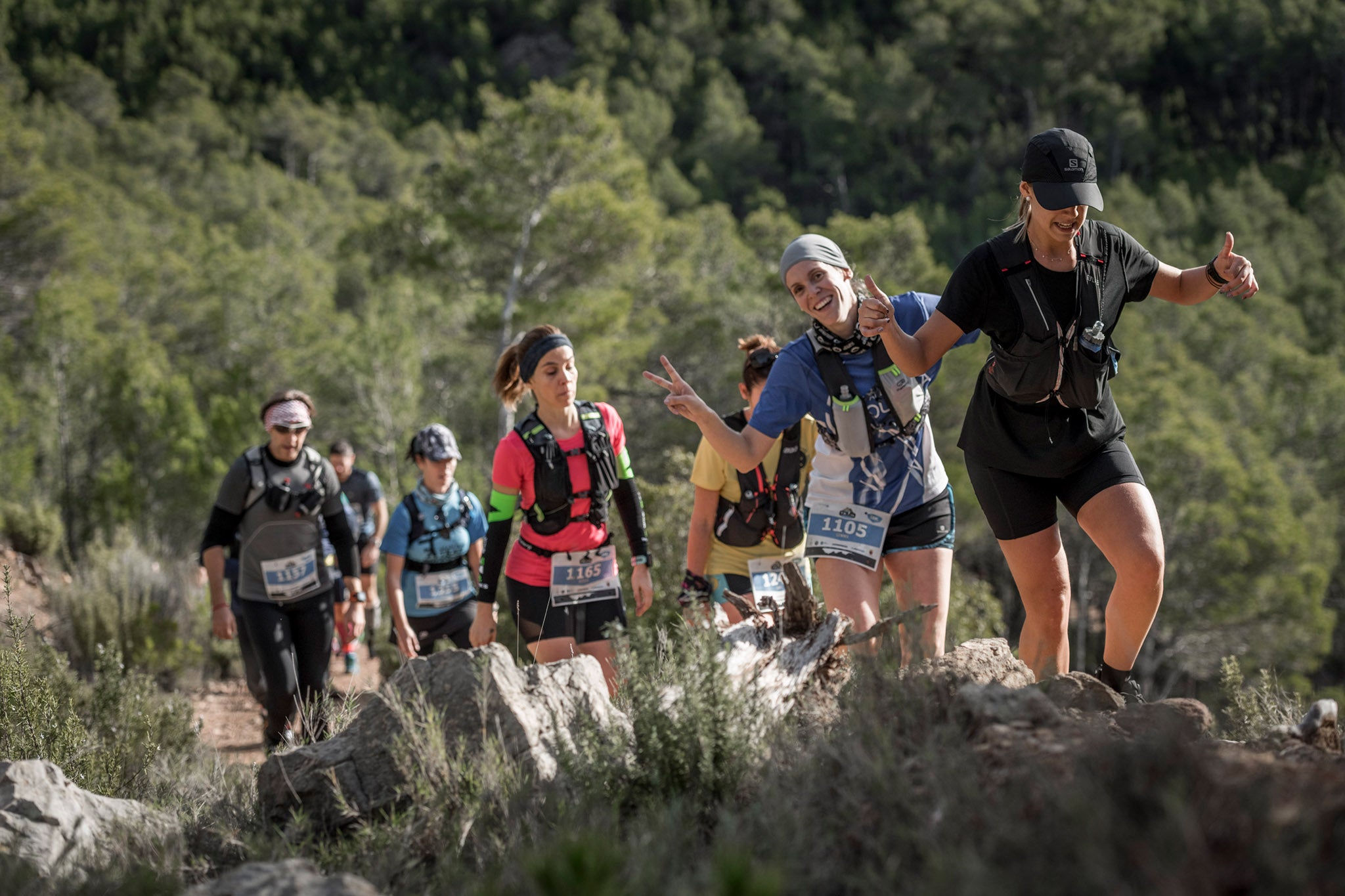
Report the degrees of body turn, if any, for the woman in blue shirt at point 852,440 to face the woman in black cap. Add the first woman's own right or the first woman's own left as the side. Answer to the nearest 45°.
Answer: approximately 45° to the first woman's own left

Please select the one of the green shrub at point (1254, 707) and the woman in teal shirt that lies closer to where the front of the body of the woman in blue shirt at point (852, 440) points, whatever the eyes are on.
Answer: the green shrub

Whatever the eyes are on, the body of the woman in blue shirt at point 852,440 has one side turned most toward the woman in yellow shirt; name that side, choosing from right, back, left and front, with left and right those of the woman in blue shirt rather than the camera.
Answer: back

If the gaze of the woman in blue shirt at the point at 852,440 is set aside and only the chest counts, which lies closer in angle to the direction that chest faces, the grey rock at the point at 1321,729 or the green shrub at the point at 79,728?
the grey rock

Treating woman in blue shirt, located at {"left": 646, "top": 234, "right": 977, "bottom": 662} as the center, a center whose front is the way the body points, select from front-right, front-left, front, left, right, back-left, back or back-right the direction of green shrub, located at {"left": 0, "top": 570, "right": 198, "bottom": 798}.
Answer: right

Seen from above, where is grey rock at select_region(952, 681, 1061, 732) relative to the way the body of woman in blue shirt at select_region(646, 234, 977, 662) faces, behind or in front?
in front

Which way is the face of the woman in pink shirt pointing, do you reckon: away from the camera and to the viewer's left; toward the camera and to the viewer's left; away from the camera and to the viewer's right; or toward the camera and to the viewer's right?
toward the camera and to the viewer's right

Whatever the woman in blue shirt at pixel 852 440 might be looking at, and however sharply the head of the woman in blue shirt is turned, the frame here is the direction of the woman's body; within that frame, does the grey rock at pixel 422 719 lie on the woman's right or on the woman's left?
on the woman's right

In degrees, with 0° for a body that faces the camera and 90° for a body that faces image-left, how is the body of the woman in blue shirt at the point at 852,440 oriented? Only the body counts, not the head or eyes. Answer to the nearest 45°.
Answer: approximately 0°
